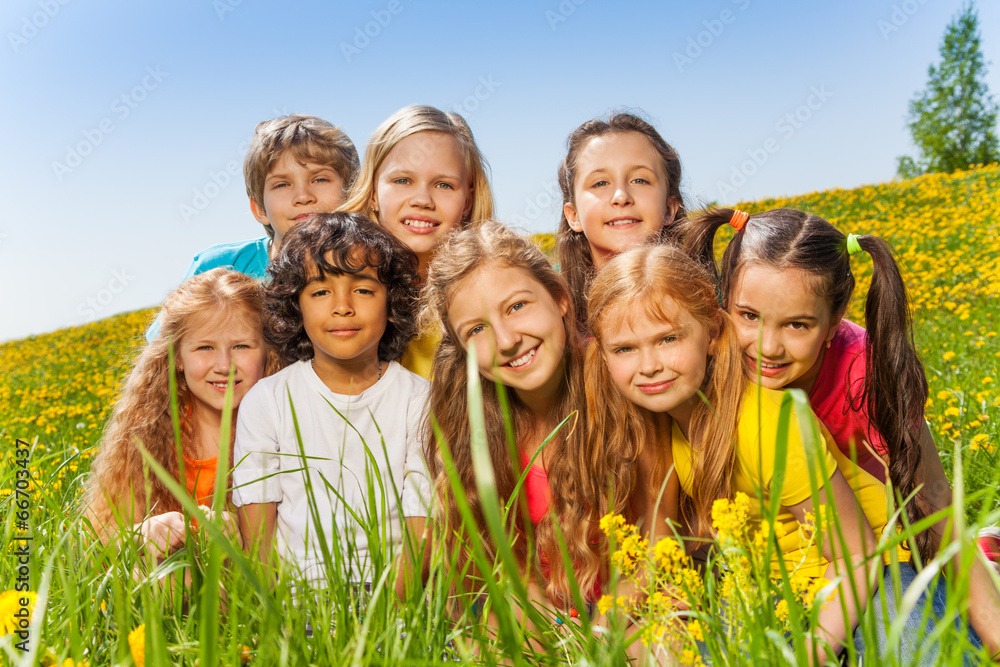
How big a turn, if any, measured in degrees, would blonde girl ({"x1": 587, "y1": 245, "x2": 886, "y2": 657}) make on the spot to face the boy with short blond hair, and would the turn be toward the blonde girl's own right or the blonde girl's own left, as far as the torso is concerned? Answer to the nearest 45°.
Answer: approximately 90° to the blonde girl's own right

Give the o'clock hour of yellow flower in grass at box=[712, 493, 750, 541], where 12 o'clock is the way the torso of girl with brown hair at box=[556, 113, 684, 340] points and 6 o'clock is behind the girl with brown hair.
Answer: The yellow flower in grass is roughly at 12 o'clock from the girl with brown hair.

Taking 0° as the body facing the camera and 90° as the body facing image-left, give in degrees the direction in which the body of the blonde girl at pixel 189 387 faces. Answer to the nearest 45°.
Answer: approximately 0°

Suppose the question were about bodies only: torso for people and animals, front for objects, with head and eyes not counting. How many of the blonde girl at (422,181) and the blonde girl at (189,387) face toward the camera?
2

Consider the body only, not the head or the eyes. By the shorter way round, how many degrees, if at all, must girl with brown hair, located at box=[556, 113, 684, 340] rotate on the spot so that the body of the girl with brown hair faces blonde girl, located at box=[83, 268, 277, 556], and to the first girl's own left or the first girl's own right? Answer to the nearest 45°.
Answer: approximately 45° to the first girl's own right

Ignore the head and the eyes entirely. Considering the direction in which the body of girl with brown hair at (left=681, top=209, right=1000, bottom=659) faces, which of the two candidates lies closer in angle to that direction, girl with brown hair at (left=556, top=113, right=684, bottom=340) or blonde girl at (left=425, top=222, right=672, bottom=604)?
the blonde girl

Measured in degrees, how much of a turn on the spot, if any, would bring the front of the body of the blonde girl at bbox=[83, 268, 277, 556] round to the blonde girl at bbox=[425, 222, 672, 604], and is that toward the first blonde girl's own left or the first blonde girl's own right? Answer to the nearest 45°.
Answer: approximately 45° to the first blonde girl's own left

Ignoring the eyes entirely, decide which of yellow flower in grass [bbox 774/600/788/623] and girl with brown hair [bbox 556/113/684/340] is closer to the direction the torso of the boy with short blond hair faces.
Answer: the yellow flower in grass
